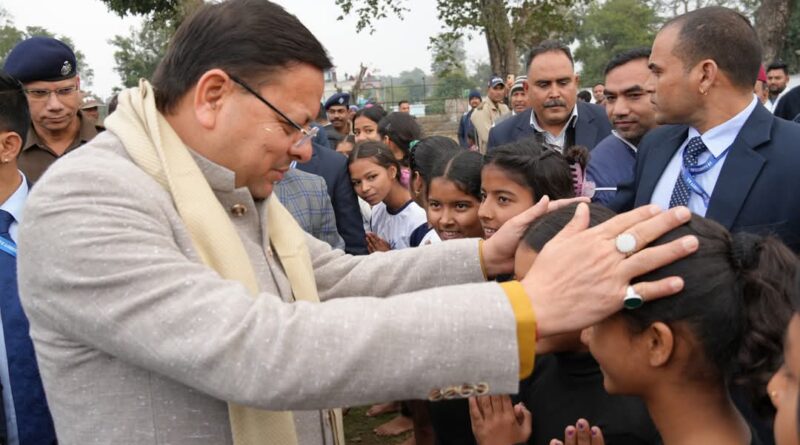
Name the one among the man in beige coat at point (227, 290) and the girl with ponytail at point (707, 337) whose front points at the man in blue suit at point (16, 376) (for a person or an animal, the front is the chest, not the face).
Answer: the girl with ponytail

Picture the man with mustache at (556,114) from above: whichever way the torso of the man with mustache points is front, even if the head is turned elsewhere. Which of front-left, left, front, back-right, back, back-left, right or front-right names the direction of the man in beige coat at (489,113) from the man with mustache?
back

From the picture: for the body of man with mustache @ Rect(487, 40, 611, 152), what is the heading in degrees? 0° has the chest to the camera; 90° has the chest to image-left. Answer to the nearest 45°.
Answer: approximately 0°

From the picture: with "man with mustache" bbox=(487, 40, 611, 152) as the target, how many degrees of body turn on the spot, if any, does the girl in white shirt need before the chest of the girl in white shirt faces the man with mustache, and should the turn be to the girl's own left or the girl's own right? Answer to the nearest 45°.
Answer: approximately 135° to the girl's own left

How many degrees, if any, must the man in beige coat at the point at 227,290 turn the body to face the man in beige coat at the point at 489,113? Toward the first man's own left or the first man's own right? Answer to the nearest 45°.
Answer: approximately 90° to the first man's own left

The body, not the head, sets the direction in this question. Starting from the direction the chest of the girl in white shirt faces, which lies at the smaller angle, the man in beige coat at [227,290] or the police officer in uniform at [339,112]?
the man in beige coat

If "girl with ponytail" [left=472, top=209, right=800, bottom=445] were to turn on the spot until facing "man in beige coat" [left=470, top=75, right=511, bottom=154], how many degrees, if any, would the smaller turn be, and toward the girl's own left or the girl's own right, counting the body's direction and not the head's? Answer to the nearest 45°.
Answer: approximately 90° to the girl's own right

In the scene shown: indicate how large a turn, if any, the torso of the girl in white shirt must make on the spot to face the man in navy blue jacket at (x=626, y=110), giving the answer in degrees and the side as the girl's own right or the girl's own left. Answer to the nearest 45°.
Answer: approximately 135° to the girl's own left

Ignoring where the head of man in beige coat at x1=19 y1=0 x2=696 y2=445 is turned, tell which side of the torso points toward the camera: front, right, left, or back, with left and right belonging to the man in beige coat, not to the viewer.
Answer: right

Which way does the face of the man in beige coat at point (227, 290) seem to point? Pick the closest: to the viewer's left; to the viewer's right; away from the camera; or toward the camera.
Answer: to the viewer's right

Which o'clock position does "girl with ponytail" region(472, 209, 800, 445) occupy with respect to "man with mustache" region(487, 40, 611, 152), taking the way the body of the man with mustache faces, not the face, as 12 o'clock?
The girl with ponytail is roughly at 12 o'clock from the man with mustache.

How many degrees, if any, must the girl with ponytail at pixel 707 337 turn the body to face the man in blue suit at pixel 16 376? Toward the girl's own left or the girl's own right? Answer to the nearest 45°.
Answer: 0° — they already face them

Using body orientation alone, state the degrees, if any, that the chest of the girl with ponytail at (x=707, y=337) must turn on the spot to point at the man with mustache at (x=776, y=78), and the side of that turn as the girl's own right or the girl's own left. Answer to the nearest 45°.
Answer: approximately 90° to the girl's own right
